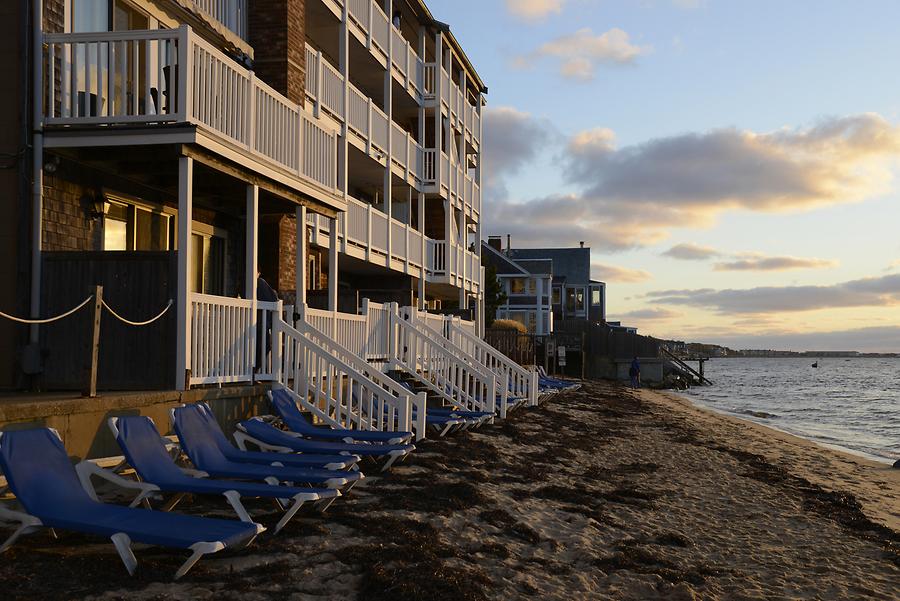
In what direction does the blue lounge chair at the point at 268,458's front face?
to the viewer's right

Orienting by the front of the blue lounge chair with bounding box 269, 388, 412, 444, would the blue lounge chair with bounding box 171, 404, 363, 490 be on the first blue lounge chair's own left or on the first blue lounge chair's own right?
on the first blue lounge chair's own right

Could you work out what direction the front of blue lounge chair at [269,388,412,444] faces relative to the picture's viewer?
facing to the right of the viewer

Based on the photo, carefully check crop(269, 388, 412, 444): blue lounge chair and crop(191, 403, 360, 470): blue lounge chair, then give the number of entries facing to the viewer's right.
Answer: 2

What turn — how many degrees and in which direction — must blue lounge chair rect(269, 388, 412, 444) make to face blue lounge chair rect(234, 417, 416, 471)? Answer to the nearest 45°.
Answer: approximately 90° to its right

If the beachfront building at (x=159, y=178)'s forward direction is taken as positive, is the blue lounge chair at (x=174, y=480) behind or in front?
in front

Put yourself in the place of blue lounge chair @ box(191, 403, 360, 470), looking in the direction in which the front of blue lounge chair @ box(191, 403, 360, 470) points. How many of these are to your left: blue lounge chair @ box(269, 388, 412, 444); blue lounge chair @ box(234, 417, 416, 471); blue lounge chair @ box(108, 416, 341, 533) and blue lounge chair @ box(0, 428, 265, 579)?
2
